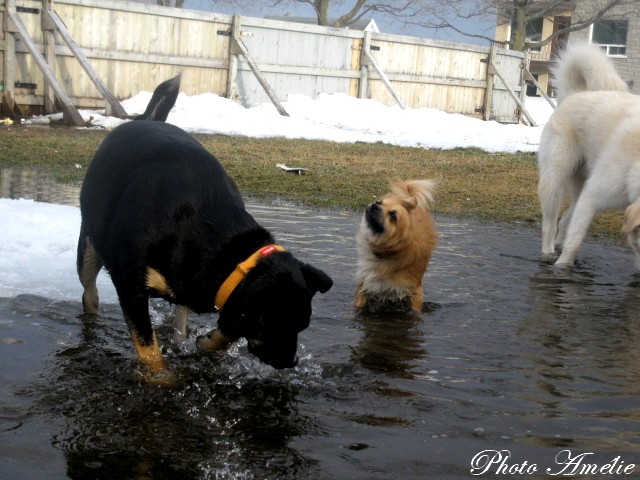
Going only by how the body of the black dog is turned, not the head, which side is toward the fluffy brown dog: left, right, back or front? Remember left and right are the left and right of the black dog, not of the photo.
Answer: left

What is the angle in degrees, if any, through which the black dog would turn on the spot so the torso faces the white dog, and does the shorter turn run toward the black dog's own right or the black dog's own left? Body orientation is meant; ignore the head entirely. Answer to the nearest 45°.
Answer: approximately 90° to the black dog's own left

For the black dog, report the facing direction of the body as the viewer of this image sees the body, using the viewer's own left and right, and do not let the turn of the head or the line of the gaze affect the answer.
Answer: facing the viewer and to the right of the viewer

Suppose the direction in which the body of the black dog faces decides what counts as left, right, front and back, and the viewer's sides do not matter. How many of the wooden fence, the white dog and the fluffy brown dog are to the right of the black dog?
0

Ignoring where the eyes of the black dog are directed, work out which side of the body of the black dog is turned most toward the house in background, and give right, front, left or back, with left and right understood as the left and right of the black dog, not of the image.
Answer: left

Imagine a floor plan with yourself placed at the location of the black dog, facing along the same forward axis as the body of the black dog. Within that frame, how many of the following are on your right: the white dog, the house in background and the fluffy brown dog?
0

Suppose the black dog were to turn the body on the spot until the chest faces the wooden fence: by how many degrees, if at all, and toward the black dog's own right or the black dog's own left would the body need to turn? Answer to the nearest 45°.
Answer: approximately 135° to the black dog's own left
